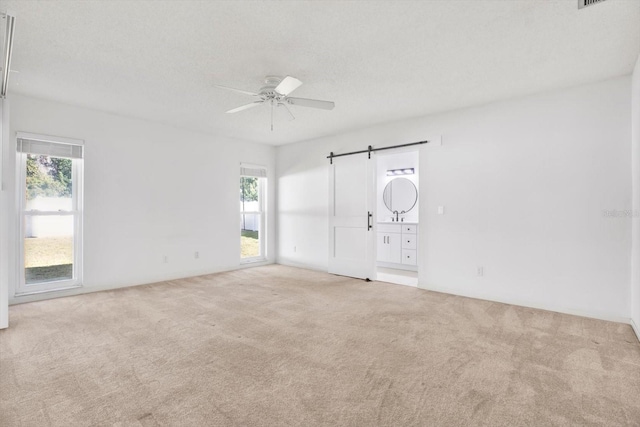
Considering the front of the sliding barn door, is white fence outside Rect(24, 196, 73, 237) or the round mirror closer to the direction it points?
the white fence outside

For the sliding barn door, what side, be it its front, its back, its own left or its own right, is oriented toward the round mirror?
back

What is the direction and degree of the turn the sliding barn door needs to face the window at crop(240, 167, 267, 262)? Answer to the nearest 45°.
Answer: approximately 45° to its right

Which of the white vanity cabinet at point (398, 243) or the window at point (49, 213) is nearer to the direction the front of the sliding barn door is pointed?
the window

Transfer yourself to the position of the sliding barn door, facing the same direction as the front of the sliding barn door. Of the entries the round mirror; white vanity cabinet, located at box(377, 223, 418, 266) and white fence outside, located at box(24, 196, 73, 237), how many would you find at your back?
2

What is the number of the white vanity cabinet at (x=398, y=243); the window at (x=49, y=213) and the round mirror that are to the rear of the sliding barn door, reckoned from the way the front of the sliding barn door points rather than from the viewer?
2

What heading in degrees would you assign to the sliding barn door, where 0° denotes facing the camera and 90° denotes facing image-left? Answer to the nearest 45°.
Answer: approximately 45°

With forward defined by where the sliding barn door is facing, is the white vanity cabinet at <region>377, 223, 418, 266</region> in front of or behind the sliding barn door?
behind

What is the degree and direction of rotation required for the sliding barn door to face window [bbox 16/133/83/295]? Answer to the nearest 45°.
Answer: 0° — it already faces it
